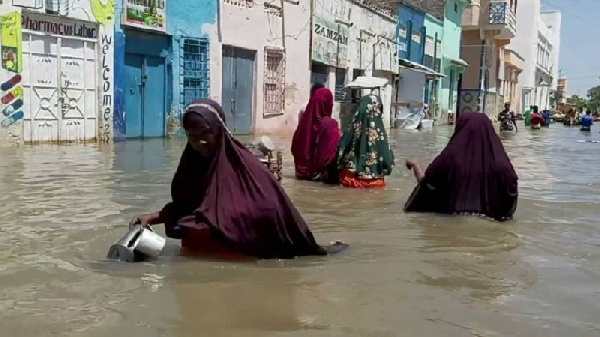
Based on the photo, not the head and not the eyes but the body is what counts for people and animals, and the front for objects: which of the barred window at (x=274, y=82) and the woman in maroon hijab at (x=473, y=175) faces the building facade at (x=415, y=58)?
the woman in maroon hijab

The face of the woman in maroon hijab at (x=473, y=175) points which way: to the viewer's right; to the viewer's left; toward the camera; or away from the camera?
away from the camera

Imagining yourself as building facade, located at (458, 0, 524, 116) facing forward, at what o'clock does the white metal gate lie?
The white metal gate is roughly at 2 o'clock from the building facade.

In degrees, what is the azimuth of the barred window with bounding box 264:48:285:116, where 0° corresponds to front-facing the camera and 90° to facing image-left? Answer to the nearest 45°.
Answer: approximately 315°

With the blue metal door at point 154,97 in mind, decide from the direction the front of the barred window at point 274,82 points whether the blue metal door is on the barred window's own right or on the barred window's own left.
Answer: on the barred window's own right

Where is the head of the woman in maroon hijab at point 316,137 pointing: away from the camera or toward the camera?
away from the camera

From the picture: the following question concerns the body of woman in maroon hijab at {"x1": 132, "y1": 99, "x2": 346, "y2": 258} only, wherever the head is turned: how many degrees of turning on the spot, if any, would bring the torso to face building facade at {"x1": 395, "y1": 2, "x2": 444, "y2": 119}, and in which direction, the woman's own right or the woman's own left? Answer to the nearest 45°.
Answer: approximately 135° to the woman's own right

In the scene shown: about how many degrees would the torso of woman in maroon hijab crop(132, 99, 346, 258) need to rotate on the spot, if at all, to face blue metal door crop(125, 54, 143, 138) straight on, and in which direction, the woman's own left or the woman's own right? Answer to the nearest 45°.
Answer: approximately 135° to the woman's own right

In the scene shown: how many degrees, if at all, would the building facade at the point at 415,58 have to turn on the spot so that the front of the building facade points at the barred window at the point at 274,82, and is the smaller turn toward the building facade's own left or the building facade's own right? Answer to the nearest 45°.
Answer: approximately 45° to the building facade's own right

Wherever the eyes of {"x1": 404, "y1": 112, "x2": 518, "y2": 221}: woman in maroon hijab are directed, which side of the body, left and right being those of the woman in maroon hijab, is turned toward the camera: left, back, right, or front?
back
